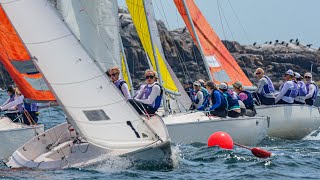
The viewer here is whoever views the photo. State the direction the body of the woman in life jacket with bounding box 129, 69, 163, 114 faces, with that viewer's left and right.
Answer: facing the viewer and to the left of the viewer

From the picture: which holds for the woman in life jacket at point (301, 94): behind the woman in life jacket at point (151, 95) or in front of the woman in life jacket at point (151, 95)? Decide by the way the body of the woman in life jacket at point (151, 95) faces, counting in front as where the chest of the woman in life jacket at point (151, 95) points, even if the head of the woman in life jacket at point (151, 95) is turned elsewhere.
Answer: behind

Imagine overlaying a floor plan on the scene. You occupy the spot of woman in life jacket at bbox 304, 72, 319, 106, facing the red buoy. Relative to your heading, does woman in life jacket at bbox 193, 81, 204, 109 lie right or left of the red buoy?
right

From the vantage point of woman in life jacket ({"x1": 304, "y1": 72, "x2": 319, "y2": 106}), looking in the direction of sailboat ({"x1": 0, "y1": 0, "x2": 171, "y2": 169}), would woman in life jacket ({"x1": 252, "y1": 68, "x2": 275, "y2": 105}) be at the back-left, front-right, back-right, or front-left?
front-right
